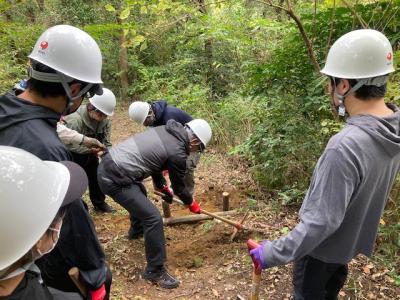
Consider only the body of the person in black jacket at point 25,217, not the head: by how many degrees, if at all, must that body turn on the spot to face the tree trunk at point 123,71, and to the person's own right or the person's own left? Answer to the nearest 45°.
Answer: approximately 45° to the person's own left

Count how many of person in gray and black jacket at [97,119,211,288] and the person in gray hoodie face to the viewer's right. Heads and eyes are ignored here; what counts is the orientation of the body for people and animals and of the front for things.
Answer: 1

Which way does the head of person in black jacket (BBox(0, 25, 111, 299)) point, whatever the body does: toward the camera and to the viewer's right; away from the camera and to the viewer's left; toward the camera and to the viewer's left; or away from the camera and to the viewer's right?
away from the camera and to the viewer's right

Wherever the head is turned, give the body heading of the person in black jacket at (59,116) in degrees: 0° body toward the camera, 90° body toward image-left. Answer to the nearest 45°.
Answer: approximately 225°

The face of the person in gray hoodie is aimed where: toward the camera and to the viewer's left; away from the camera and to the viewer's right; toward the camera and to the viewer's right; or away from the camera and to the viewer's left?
away from the camera and to the viewer's left

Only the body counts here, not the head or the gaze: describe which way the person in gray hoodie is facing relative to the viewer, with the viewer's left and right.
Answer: facing away from the viewer and to the left of the viewer

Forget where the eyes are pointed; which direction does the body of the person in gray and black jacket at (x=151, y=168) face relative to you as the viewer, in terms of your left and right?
facing to the right of the viewer

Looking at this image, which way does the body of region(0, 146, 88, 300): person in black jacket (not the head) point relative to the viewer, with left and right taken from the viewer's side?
facing away from the viewer and to the right of the viewer

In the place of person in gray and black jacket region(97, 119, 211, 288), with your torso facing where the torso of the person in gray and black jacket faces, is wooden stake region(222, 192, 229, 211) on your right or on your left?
on your left

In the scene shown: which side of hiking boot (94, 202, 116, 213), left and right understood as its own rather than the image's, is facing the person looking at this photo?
right

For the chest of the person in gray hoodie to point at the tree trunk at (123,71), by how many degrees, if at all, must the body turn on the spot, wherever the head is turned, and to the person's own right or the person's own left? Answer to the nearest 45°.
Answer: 0° — they already face it

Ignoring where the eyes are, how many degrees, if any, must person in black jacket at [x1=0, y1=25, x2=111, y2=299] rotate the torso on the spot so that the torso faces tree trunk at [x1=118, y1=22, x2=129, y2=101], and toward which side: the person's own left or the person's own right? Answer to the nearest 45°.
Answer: approximately 45° to the person's own left

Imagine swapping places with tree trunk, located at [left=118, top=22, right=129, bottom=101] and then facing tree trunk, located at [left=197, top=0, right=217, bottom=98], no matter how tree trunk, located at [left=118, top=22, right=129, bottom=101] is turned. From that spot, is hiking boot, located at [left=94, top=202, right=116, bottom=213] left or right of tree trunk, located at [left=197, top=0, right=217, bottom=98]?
right
